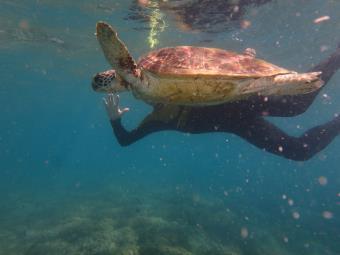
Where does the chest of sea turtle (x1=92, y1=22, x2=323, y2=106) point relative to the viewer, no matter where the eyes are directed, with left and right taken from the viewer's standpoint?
facing to the left of the viewer

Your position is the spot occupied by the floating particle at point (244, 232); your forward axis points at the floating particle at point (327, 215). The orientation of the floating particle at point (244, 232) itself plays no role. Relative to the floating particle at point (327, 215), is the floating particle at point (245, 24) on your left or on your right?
left

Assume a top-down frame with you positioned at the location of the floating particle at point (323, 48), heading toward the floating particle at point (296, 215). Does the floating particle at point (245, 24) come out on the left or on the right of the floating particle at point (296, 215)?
right

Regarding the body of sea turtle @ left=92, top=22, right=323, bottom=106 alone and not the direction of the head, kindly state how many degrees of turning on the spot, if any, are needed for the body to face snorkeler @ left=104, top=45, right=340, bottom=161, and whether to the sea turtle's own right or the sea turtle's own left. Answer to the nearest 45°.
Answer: approximately 135° to the sea turtle's own right
